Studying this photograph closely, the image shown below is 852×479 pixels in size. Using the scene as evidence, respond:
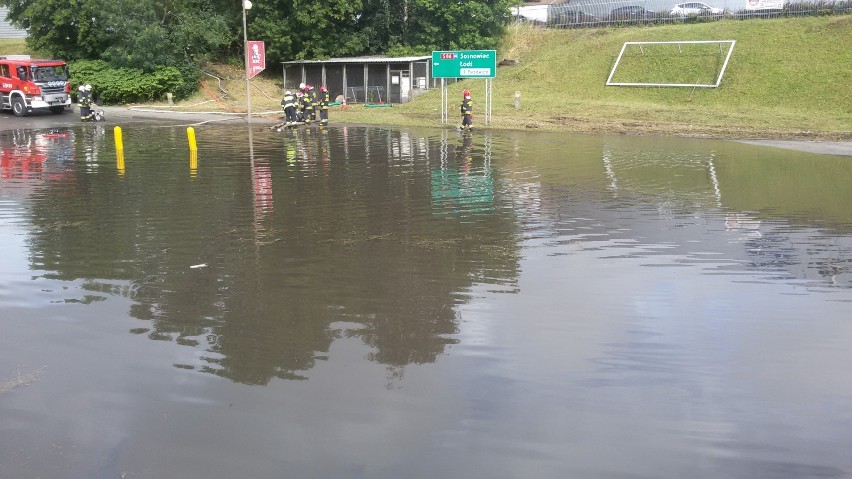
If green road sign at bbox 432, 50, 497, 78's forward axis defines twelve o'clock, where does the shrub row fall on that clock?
The shrub row is roughly at 4 o'clock from the green road sign.

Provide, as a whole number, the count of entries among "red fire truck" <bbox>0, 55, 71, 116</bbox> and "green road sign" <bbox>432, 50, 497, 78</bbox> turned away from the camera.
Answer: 0

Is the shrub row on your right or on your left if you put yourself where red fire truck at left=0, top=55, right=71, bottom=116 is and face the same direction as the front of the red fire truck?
on your left

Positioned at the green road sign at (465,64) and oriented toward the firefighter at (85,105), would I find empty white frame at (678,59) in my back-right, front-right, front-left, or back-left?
back-right

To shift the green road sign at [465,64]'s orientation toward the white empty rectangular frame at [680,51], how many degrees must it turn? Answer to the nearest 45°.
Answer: approximately 135° to its left

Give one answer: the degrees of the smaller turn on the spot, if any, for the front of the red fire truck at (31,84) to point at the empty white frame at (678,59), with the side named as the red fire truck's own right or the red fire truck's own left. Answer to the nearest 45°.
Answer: approximately 45° to the red fire truck's own left

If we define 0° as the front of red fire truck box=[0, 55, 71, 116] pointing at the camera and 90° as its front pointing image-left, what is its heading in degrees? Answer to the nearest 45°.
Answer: approximately 315°

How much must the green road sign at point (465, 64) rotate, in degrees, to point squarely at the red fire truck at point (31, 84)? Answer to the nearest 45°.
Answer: approximately 90° to its right

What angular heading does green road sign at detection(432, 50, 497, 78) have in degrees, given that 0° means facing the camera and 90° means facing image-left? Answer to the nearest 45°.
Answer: approximately 0°

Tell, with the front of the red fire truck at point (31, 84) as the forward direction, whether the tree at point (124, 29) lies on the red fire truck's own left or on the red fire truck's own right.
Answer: on the red fire truck's own left

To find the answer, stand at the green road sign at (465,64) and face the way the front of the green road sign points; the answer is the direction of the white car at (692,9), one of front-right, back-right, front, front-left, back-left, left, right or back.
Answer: back-left

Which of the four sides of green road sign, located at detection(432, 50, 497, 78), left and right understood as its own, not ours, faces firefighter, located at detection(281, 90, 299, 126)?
right

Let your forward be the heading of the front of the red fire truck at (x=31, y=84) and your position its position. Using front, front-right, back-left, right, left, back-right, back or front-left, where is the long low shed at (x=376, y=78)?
front-left

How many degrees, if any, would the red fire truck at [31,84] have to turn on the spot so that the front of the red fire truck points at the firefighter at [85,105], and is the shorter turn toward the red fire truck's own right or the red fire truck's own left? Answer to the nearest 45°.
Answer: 0° — it already faces them

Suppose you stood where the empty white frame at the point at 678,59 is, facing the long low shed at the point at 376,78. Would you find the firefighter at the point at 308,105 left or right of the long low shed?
left

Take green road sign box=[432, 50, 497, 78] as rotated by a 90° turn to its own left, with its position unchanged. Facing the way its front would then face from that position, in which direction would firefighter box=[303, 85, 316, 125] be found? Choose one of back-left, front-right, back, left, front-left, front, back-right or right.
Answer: back

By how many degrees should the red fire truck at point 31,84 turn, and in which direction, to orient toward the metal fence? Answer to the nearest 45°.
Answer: approximately 45° to its left
